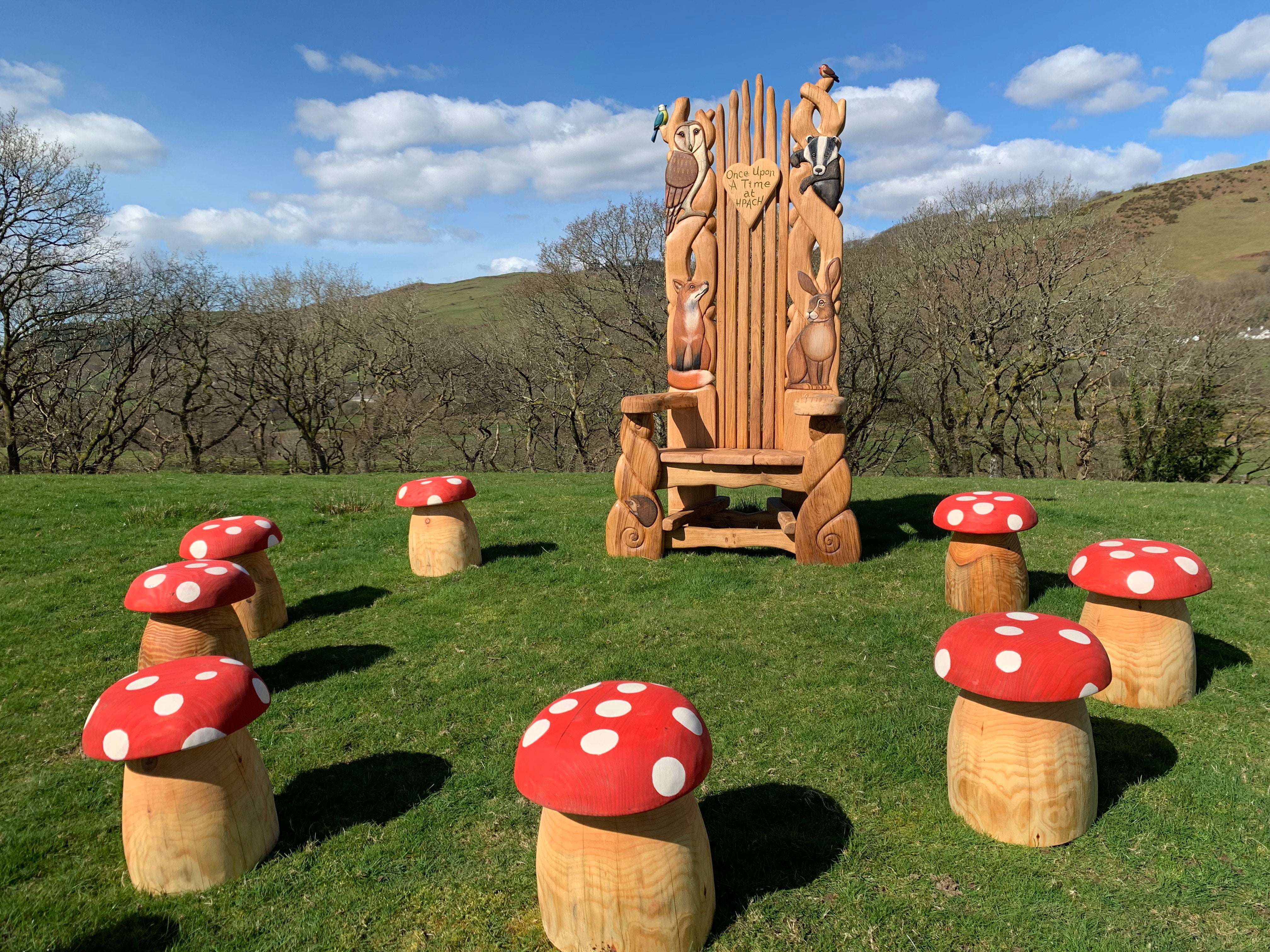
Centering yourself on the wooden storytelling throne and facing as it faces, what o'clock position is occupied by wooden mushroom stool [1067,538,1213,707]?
The wooden mushroom stool is roughly at 11 o'clock from the wooden storytelling throne.

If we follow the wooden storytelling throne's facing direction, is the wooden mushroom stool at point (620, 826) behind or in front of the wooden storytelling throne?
in front

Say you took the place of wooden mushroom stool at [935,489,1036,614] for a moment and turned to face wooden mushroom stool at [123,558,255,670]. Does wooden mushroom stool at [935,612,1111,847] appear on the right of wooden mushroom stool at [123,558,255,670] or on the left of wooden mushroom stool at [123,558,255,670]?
left

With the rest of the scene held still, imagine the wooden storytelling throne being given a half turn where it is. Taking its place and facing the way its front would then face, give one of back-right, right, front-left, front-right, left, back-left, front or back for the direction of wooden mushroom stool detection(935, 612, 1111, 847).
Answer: back

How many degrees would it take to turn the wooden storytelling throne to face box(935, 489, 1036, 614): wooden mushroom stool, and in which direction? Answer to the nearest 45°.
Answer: approximately 45° to its left

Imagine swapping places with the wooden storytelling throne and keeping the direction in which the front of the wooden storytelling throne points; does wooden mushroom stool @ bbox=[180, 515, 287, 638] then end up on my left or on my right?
on my right

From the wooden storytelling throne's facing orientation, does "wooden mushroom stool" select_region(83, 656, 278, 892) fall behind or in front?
in front

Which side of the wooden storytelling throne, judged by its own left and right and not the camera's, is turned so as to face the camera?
front

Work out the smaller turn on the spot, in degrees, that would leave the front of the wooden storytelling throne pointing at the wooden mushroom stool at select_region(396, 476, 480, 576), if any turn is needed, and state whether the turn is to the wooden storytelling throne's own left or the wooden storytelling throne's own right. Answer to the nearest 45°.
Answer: approximately 45° to the wooden storytelling throne's own right
